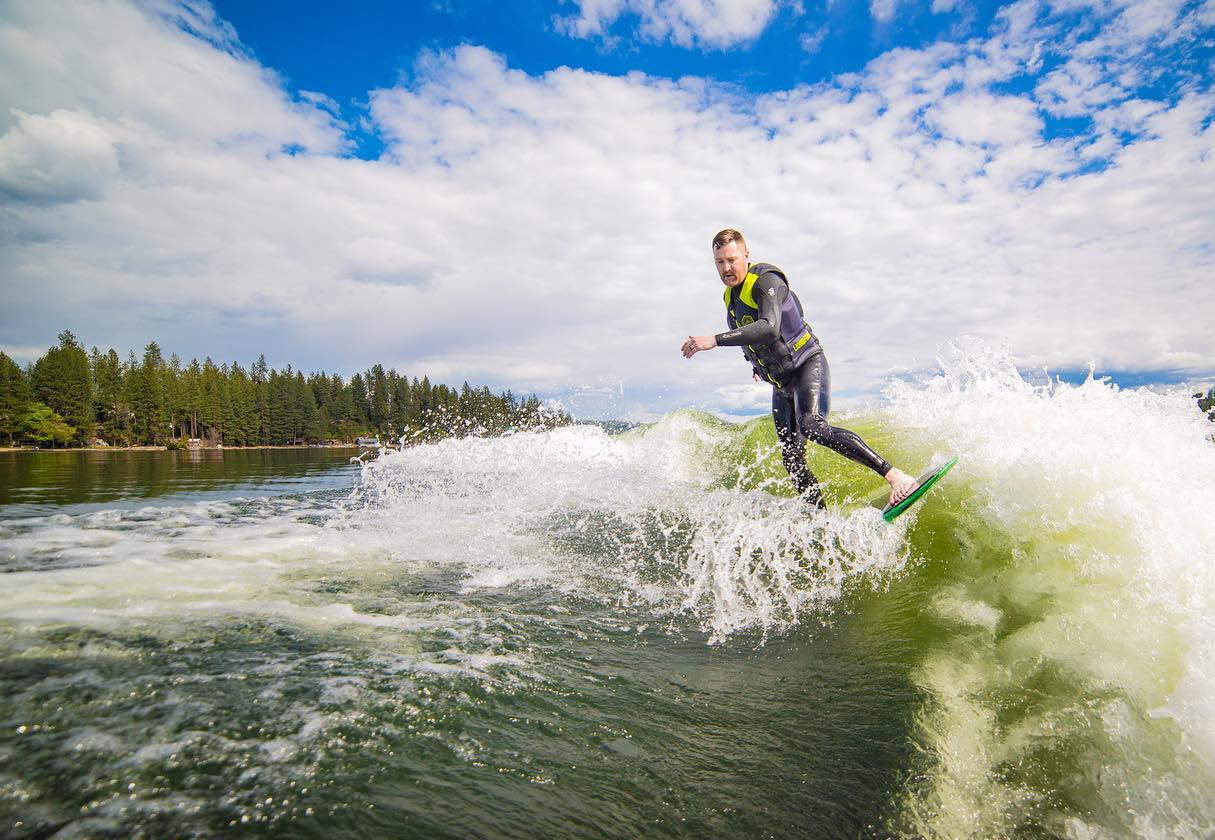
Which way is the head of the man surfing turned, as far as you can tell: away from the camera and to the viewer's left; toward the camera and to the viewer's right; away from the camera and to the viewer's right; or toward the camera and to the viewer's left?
toward the camera and to the viewer's left

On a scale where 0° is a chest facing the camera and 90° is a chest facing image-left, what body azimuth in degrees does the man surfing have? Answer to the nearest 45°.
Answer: approximately 45°
